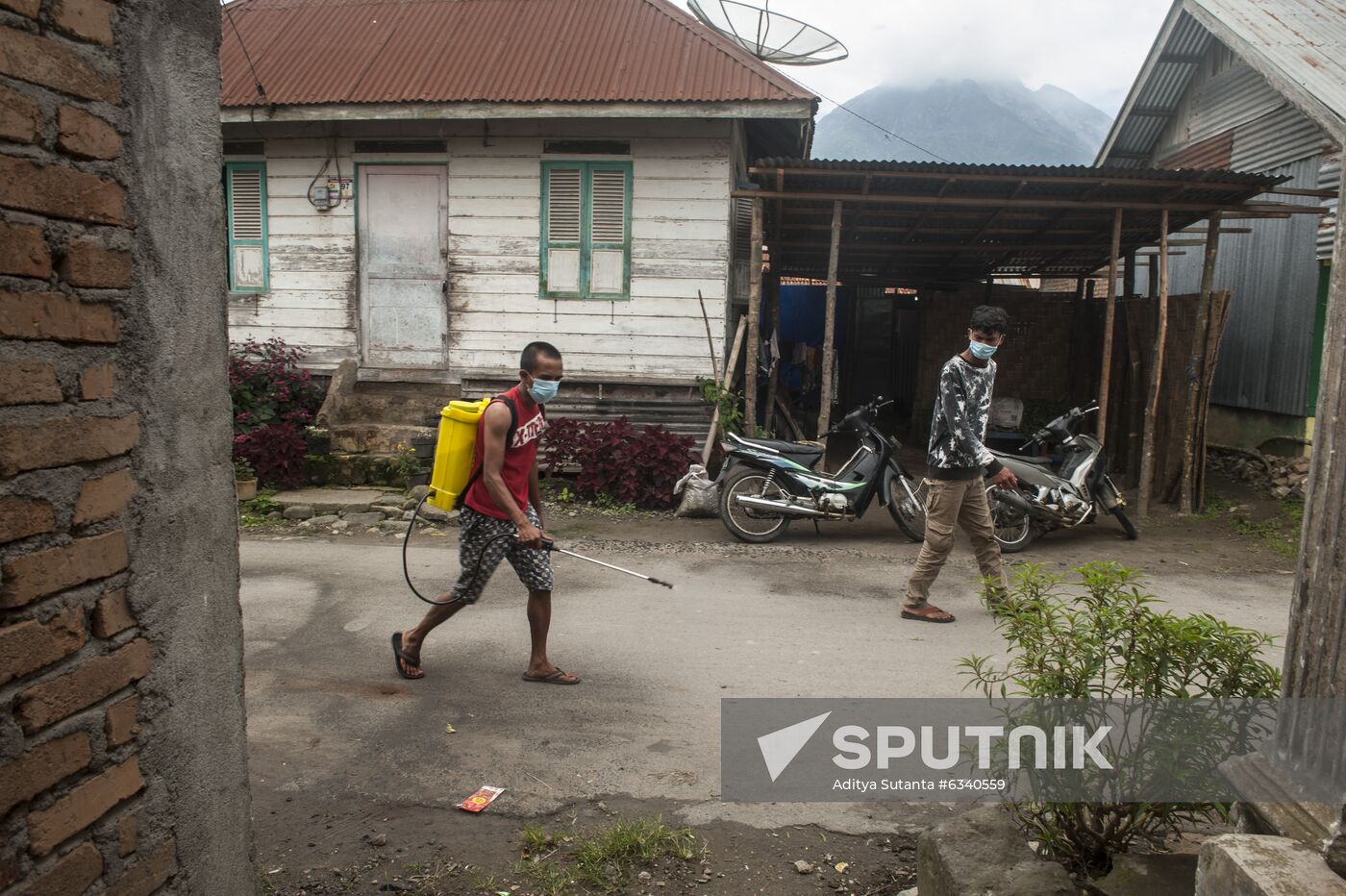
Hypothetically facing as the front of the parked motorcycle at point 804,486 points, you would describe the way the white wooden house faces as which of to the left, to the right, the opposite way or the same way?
to the right

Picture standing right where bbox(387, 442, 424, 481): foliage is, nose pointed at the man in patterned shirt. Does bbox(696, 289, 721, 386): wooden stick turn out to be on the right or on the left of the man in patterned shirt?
left

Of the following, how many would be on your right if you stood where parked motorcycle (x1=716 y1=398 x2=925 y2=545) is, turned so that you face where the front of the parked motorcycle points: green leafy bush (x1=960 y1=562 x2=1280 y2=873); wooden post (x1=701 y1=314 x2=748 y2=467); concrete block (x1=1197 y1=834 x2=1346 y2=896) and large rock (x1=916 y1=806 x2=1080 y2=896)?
3

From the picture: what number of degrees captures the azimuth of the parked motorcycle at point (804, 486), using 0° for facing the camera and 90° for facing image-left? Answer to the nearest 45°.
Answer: approximately 270°

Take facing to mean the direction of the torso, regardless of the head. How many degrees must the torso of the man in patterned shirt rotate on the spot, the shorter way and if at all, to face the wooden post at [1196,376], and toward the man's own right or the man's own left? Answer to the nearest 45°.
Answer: approximately 90° to the man's own left

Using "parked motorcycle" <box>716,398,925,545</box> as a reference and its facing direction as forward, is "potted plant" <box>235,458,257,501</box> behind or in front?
behind

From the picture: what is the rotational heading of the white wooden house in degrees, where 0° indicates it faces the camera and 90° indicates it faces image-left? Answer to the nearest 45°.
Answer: approximately 0°

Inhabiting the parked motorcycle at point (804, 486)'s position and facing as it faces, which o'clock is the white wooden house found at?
The white wooden house is roughly at 7 o'clock from the parked motorcycle.

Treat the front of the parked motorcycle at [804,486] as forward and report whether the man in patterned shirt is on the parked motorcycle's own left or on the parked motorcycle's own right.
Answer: on the parked motorcycle's own right

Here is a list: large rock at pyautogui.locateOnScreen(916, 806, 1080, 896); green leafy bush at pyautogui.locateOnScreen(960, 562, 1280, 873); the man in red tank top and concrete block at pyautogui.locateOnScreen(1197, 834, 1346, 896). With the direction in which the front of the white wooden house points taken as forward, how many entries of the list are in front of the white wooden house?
4
